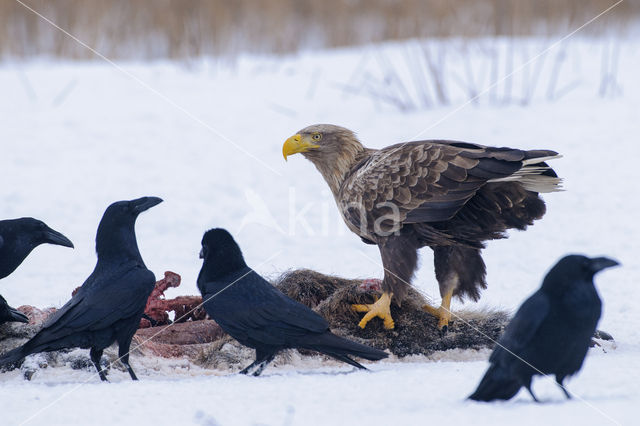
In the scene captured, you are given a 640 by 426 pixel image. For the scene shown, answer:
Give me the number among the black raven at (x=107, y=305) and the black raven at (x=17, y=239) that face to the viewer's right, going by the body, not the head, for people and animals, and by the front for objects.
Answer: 2

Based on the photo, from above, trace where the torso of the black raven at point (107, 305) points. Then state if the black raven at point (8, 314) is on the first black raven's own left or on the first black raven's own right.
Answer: on the first black raven's own left

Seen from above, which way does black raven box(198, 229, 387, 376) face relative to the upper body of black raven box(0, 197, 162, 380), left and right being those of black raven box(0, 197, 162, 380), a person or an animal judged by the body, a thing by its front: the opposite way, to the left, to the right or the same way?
the opposite way

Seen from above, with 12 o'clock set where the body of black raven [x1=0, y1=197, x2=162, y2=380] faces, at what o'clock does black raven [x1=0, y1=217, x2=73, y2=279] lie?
black raven [x1=0, y1=217, x2=73, y2=279] is roughly at 8 o'clock from black raven [x1=0, y1=197, x2=162, y2=380].

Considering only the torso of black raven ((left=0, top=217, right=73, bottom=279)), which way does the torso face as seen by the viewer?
to the viewer's right

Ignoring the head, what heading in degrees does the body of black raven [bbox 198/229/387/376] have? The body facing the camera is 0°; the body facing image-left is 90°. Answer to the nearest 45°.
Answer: approximately 90°

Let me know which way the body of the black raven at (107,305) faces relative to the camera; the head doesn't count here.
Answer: to the viewer's right

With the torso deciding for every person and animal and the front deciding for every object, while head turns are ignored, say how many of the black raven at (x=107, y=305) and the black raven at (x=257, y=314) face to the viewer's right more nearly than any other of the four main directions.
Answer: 1
